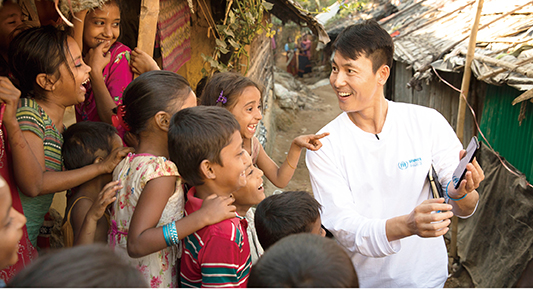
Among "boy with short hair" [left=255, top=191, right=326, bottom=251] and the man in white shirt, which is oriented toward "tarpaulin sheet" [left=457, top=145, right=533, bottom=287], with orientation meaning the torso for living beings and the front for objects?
the boy with short hair

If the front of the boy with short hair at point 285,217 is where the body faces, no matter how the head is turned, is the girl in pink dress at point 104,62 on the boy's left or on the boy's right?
on the boy's left

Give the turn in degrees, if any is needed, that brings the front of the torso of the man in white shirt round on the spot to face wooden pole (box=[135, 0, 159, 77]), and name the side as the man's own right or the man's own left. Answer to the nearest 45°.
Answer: approximately 90° to the man's own right

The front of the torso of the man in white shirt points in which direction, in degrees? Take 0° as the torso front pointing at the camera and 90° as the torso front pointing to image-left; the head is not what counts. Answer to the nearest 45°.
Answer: approximately 0°

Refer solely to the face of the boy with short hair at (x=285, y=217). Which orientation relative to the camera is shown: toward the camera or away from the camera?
away from the camera

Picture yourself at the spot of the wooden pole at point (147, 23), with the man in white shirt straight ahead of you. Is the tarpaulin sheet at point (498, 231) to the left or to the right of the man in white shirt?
left

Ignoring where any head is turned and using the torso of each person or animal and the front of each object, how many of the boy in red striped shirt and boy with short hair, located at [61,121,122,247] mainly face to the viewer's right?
2

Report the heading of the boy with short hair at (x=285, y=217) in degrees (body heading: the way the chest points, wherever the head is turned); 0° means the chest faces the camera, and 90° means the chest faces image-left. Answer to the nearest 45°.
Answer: approximately 225°

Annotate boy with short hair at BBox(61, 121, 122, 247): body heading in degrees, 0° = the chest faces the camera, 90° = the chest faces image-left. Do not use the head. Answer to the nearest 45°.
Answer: approximately 270°

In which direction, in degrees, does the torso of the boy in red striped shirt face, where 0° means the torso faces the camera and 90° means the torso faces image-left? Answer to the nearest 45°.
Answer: approximately 270°
